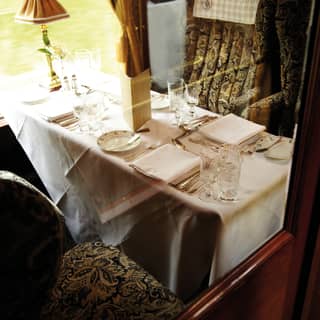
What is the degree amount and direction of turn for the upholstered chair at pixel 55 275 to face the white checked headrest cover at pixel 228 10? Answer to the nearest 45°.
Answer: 0° — it already faces it

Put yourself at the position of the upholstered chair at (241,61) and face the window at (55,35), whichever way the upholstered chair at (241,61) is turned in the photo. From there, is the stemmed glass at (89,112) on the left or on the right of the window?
left

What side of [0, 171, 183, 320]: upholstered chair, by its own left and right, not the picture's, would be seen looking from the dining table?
front

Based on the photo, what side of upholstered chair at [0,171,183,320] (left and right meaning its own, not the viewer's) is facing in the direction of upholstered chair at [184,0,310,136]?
front

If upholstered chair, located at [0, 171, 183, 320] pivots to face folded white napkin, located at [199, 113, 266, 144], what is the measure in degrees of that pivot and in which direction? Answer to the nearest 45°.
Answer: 0° — it already faces it

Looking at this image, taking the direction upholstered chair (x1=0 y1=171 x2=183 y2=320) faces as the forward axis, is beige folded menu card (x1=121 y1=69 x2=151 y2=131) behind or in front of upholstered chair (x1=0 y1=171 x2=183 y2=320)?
in front

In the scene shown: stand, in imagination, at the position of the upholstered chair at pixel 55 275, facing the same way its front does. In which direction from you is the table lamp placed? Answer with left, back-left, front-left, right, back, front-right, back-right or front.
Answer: front-left

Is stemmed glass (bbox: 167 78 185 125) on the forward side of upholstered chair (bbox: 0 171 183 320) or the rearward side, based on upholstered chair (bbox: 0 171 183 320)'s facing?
on the forward side

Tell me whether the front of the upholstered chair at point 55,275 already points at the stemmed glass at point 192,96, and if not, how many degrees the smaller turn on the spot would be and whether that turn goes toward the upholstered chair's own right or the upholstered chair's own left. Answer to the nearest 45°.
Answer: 0° — it already faces it

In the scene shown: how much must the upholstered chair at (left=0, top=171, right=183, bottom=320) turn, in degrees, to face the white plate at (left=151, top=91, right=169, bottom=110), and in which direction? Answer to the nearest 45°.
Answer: approximately 45° to its left

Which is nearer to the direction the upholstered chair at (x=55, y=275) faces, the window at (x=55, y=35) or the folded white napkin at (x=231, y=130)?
the folded white napkin

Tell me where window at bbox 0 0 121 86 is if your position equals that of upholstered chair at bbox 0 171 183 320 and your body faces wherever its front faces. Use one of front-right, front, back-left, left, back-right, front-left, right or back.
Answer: front-left

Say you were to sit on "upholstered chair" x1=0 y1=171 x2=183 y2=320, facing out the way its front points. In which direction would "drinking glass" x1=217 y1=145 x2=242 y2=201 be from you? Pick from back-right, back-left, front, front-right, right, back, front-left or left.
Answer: front

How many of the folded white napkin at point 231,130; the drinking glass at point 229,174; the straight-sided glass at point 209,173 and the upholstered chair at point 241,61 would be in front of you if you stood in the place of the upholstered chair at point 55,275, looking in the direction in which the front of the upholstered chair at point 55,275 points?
4

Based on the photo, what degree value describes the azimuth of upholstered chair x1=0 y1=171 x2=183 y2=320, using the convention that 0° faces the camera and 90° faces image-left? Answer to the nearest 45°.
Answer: approximately 225°
